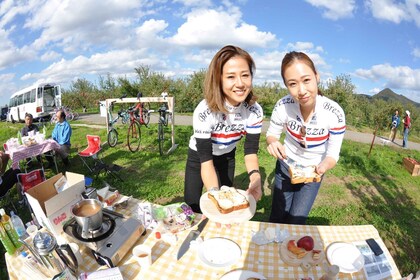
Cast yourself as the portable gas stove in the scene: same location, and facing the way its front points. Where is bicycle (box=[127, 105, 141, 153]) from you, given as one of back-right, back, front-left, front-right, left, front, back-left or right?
back-right

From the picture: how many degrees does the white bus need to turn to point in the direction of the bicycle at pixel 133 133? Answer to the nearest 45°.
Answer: approximately 135° to its left

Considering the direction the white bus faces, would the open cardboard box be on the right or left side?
on its left

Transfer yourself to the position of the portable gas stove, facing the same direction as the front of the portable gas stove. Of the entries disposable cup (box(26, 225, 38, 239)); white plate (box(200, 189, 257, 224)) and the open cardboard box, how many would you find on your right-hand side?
2

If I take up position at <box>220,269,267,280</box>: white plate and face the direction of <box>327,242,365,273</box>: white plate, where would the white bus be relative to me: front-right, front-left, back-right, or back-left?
back-left

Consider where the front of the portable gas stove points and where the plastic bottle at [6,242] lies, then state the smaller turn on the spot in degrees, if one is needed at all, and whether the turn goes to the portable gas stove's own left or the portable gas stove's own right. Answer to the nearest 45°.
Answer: approximately 90° to the portable gas stove's own right

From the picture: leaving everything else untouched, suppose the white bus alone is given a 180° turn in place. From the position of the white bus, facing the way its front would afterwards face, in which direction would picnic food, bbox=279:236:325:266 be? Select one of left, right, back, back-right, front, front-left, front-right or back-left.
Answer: front-right

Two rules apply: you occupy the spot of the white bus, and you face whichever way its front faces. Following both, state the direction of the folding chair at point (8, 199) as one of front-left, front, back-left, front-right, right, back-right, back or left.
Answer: back-left

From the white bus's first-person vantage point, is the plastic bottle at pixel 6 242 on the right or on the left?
on its left

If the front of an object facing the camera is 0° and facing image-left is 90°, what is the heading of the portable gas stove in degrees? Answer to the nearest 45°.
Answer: approximately 45°

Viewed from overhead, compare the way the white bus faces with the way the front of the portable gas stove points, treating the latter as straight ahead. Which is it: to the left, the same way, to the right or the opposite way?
to the right

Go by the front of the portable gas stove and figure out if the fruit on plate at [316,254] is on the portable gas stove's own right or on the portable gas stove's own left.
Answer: on the portable gas stove's own left
